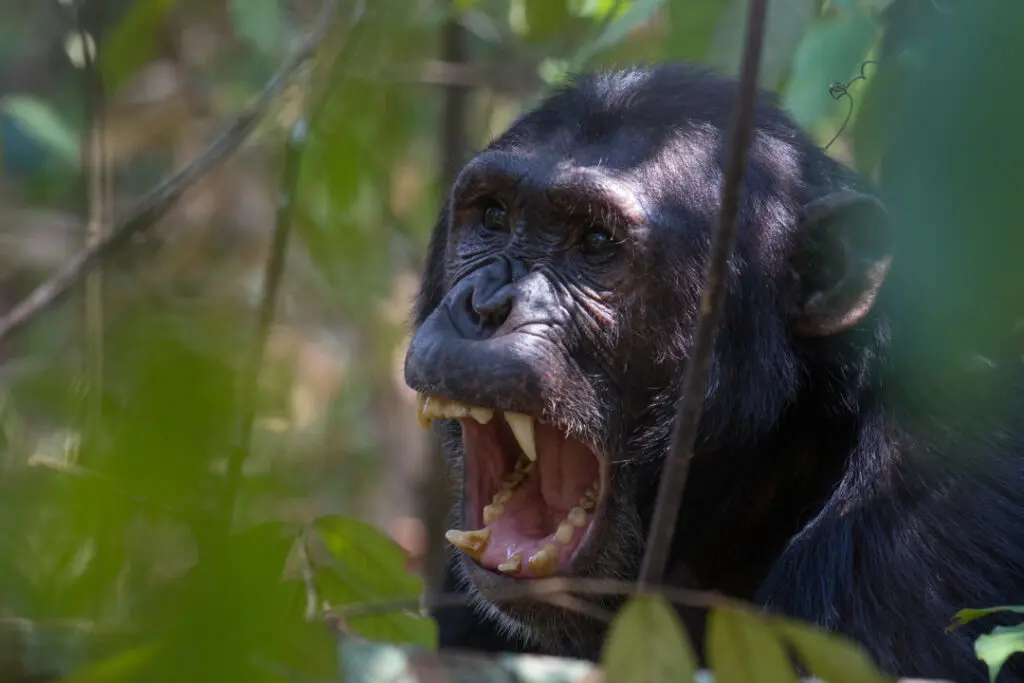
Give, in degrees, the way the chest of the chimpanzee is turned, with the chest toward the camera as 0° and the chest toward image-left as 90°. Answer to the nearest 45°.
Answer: approximately 45°

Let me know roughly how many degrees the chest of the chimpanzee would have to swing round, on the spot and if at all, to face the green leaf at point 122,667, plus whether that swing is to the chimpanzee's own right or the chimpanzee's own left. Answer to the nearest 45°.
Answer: approximately 45° to the chimpanzee's own left

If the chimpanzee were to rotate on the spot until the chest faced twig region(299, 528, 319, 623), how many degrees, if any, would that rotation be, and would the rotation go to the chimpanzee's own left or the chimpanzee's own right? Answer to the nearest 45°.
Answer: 0° — it already faces it

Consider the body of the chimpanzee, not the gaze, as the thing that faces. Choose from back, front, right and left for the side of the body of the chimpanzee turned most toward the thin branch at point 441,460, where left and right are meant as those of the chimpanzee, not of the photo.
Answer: right
